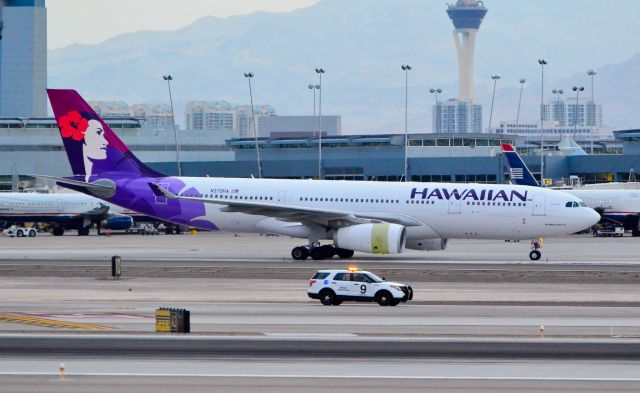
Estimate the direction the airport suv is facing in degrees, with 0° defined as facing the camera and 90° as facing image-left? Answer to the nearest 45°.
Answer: approximately 270°
